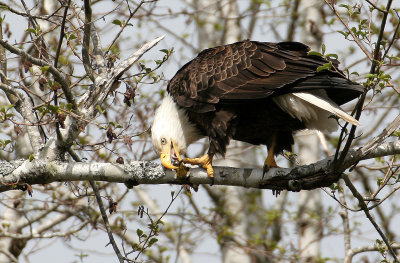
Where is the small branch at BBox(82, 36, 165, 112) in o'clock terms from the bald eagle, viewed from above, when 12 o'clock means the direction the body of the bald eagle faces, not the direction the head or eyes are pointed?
The small branch is roughly at 11 o'clock from the bald eagle.

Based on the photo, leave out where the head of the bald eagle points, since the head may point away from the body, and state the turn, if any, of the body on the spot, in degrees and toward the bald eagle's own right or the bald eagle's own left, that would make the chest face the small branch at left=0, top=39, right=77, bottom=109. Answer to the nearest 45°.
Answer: approximately 45° to the bald eagle's own left

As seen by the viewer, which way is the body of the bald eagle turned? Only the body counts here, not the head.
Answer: to the viewer's left
